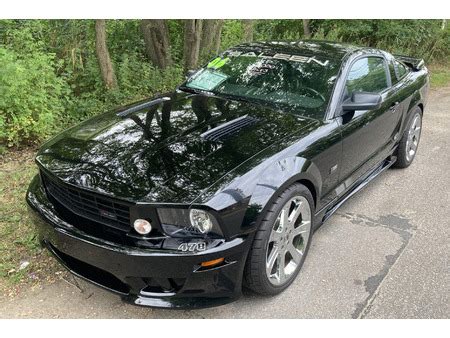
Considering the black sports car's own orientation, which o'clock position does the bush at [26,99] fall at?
The bush is roughly at 3 o'clock from the black sports car.

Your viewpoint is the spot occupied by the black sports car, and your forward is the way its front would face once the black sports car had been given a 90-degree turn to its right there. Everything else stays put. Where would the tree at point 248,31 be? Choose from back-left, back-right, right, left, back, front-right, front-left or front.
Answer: front-right

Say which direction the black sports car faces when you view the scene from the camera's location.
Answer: facing the viewer and to the left of the viewer

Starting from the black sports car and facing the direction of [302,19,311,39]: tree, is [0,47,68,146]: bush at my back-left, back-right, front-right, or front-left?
front-left

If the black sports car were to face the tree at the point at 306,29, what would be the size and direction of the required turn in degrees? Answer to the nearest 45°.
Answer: approximately 135° to its right

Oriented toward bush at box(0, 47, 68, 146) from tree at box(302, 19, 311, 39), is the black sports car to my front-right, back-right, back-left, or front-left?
front-left
